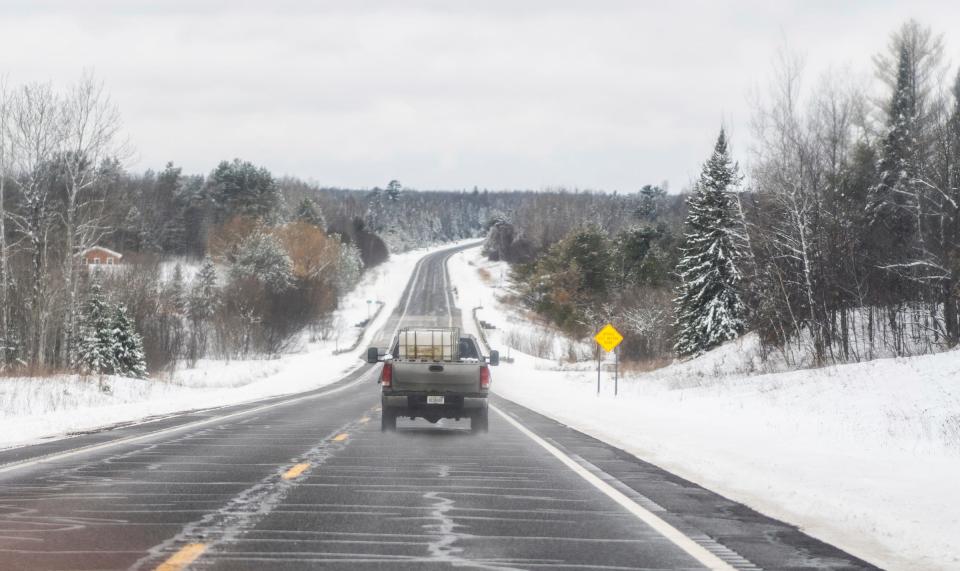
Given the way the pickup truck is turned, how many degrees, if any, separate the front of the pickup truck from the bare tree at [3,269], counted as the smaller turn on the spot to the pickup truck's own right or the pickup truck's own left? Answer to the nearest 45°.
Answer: approximately 45° to the pickup truck's own left

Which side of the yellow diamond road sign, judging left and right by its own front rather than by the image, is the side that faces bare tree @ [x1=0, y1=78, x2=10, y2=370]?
right

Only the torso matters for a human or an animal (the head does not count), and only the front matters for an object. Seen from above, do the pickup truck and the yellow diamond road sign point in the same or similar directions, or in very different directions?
very different directions

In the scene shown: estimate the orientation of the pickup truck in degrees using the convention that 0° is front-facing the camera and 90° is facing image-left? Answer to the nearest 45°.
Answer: approximately 180°

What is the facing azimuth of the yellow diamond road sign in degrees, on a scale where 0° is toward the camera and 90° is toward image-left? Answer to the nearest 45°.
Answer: approximately 0°

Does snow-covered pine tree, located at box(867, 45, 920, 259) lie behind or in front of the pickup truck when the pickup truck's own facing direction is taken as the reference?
in front

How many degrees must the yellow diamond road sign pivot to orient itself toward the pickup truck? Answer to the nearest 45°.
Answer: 0° — it already faces it

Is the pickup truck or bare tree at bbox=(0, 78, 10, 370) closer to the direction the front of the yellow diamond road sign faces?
the pickup truck

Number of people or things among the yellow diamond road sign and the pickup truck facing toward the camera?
1

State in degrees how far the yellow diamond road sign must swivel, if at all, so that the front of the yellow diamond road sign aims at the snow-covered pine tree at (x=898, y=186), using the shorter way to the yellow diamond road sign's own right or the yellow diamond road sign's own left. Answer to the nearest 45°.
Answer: approximately 135° to the yellow diamond road sign's own left
